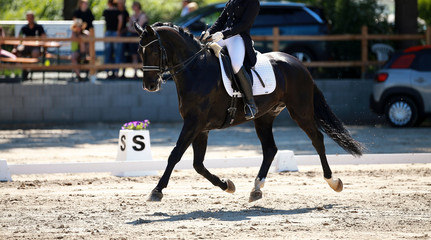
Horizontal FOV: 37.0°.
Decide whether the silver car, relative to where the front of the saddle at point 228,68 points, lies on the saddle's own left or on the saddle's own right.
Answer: on the saddle's own right

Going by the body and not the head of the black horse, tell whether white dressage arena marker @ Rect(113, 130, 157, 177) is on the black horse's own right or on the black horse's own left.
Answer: on the black horse's own right

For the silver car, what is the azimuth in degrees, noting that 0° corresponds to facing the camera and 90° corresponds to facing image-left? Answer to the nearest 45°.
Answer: approximately 270°

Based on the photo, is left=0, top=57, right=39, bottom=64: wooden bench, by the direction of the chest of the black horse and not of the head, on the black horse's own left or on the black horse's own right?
on the black horse's own right

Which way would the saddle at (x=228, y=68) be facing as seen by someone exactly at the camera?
facing to the left of the viewer

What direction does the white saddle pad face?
to the viewer's left

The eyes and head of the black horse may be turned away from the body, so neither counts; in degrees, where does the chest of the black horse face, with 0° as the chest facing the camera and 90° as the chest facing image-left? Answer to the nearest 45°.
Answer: approximately 90°

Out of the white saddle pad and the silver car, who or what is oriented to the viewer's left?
the white saddle pad
